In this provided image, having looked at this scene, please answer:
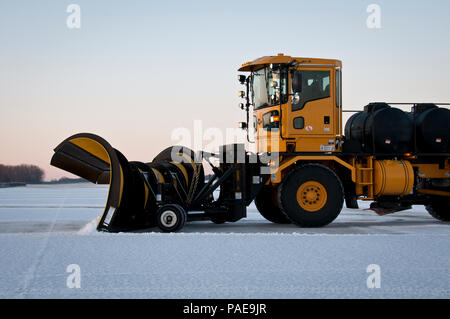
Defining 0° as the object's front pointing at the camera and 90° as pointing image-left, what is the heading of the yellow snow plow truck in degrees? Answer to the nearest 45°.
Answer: approximately 90°
